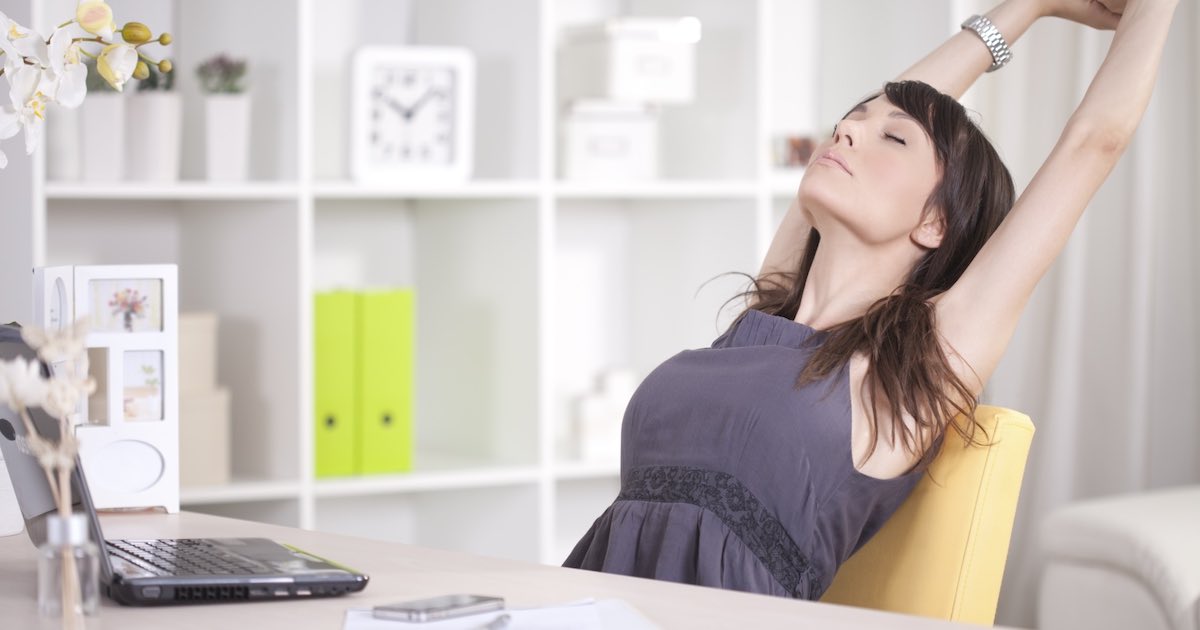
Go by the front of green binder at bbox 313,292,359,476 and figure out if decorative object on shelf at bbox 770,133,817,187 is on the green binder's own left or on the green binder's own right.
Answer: on the green binder's own left

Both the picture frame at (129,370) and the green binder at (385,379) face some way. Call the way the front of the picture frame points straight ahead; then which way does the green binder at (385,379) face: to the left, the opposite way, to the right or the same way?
the same way

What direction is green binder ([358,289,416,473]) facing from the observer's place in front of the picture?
facing the viewer

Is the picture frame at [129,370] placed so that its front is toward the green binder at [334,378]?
no

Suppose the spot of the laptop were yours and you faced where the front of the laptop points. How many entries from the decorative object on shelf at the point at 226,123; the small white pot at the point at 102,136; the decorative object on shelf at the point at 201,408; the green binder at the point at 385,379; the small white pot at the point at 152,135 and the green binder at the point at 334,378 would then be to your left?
6

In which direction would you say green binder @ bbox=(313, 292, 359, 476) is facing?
toward the camera

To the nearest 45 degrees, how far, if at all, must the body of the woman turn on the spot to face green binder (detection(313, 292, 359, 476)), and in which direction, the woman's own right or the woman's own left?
approximately 90° to the woman's own right

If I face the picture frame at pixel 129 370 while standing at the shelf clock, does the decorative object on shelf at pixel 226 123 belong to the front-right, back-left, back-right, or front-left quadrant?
front-right

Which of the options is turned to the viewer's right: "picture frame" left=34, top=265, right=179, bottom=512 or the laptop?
the laptop

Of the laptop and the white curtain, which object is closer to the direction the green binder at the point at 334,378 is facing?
the laptop

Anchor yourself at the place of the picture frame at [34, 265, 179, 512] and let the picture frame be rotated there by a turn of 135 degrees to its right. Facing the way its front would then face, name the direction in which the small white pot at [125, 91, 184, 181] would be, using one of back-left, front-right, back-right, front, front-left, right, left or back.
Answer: front-right

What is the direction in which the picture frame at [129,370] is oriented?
toward the camera
